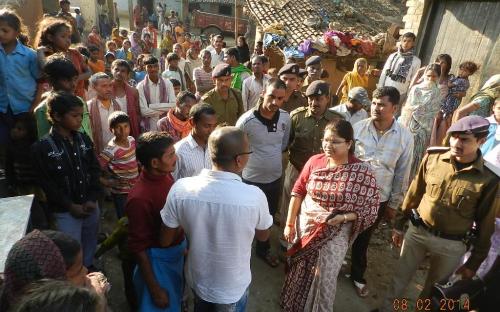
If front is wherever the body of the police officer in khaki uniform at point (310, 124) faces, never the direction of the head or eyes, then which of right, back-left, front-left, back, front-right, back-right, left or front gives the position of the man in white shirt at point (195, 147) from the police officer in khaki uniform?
front-right

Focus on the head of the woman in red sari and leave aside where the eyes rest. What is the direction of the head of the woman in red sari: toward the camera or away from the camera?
toward the camera

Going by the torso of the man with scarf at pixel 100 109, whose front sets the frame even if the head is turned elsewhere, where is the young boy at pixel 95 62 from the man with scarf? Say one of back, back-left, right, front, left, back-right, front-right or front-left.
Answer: back-left

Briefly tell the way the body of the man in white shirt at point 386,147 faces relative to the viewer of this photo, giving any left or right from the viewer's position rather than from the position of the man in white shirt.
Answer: facing the viewer and to the left of the viewer

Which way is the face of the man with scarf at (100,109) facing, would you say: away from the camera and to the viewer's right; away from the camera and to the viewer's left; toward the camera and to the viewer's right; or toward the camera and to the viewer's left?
toward the camera and to the viewer's right

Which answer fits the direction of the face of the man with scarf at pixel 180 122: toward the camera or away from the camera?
toward the camera

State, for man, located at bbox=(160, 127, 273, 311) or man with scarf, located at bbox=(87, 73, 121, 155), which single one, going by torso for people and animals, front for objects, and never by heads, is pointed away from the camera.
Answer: the man

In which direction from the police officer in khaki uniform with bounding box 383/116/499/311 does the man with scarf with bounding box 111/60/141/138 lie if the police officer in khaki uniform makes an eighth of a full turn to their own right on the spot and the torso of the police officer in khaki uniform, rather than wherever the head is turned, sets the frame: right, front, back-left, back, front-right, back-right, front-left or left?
front

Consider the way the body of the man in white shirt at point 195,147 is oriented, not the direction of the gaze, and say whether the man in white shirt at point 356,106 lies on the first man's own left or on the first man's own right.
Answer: on the first man's own left

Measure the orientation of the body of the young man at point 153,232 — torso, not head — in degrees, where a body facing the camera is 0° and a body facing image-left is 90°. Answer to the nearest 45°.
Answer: approximately 270°

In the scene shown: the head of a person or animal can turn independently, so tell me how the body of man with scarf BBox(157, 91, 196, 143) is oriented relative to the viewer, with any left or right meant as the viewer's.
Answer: facing the viewer and to the right of the viewer

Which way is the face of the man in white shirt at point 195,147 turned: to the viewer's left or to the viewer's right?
to the viewer's right

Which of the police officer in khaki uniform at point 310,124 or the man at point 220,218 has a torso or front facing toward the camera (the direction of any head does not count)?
the police officer in khaki uniform

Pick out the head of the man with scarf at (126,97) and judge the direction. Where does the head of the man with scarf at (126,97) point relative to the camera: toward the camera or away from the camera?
toward the camera

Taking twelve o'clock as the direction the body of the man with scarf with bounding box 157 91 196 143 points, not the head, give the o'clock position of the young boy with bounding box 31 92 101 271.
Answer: The young boy is roughly at 3 o'clock from the man with scarf.

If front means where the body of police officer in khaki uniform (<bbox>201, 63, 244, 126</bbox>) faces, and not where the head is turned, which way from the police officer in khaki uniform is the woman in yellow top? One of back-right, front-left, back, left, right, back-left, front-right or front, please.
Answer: back-left

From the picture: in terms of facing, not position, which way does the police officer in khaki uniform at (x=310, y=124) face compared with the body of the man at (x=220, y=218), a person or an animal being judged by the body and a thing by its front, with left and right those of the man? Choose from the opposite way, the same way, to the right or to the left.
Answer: the opposite way

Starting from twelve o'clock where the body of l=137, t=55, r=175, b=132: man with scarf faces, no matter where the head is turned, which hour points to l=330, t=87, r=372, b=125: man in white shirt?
The man in white shirt is roughly at 10 o'clock from the man with scarf.

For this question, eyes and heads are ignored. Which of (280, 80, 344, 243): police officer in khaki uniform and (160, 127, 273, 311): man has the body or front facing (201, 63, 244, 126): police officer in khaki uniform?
the man

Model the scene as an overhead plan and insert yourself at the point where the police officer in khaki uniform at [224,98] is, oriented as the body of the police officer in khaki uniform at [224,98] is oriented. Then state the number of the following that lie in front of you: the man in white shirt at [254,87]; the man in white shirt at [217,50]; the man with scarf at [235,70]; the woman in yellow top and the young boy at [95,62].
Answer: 0

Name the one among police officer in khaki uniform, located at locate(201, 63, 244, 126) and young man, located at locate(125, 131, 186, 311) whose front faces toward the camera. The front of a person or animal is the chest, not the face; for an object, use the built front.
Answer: the police officer in khaki uniform
